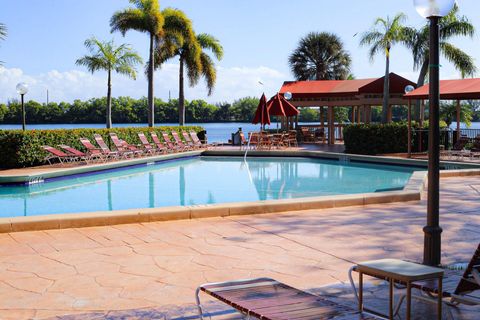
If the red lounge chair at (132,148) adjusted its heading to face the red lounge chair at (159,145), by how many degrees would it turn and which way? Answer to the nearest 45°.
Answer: approximately 90° to its left

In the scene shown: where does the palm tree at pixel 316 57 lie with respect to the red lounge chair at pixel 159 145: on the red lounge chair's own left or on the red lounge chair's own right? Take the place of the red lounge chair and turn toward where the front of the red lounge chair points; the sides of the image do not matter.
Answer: on the red lounge chair's own left

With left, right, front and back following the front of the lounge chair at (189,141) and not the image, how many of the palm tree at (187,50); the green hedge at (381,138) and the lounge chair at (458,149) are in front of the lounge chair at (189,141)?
2

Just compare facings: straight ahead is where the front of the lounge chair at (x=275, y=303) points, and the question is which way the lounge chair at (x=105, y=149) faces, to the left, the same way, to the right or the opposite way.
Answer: the opposite way

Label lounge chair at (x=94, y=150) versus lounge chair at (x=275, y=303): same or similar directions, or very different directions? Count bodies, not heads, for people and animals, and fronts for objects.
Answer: very different directions

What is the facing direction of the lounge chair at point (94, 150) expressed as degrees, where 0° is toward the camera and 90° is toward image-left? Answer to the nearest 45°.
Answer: approximately 315°

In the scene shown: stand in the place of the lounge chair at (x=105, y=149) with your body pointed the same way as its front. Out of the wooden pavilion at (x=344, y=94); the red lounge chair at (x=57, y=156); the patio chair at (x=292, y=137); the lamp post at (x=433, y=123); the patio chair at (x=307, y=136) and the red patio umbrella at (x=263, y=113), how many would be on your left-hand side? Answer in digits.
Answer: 4

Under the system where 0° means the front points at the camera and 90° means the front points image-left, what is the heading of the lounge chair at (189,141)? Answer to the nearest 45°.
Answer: approximately 315°

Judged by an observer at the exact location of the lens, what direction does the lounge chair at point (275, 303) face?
facing away from the viewer and to the left of the viewer
